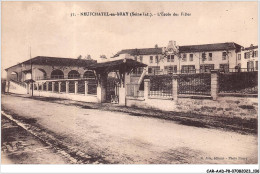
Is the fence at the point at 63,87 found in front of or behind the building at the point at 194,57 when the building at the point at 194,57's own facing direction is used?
in front

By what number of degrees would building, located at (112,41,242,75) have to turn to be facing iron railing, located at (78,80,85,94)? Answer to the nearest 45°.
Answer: approximately 45° to its right

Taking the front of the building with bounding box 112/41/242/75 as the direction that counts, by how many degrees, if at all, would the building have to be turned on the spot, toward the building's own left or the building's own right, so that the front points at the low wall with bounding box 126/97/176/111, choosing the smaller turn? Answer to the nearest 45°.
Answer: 0° — it already faces it

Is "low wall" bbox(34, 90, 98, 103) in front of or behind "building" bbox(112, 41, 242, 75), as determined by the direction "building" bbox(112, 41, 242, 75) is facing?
in front

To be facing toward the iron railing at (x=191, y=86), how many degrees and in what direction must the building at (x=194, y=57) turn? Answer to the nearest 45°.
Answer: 0° — it already faces it

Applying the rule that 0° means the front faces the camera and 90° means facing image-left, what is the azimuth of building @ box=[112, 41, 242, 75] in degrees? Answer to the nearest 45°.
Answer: approximately 0°
